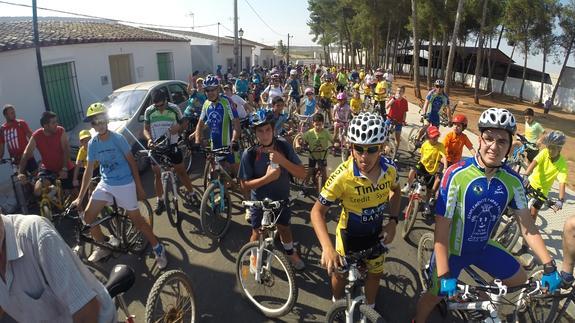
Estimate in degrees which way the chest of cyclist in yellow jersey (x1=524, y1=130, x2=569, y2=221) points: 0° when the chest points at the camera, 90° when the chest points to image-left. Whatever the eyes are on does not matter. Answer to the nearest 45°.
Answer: approximately 45°

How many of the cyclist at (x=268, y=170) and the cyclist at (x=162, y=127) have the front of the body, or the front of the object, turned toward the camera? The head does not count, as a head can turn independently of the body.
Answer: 2

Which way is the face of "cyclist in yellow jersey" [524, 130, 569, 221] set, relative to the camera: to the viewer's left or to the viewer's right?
to the viewer's left

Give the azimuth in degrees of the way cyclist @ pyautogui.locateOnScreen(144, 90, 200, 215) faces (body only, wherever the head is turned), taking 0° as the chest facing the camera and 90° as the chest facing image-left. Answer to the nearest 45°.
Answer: approximately 0°

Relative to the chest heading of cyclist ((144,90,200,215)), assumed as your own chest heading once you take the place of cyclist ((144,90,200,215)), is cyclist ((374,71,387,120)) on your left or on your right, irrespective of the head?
on your left

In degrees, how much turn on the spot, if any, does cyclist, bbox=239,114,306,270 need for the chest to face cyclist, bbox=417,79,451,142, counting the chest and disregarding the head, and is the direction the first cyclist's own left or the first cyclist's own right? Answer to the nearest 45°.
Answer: approximately 135° to the first cyclist's own left

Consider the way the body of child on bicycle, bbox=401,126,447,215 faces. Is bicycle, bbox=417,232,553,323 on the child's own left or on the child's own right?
on the child's own left

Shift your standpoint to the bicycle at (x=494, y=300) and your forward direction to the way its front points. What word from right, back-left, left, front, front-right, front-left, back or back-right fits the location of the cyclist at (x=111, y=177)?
back-right

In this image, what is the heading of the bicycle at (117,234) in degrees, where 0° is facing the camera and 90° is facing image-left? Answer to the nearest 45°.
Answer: approximately 45°

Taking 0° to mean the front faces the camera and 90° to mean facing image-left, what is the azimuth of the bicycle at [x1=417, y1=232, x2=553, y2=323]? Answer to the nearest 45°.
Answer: approximately 315°
